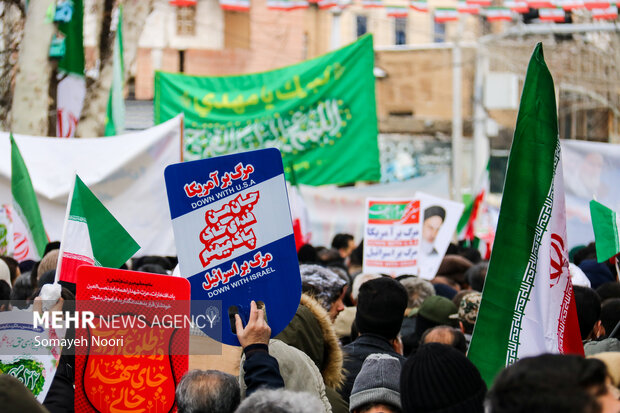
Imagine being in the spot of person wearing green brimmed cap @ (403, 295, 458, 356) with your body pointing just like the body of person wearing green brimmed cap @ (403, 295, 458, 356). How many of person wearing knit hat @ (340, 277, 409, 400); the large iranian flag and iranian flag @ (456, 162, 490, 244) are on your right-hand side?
2

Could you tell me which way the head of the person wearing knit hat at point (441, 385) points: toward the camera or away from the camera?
away from the camera

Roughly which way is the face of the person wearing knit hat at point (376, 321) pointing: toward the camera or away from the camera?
away from the camera

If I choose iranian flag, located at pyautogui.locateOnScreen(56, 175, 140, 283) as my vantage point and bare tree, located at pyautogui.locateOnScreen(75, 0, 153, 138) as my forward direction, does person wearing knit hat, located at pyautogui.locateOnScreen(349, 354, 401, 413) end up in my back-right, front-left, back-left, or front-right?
back-right
